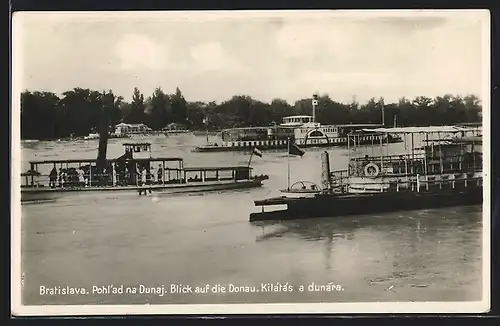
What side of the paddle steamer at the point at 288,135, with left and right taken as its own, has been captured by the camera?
left

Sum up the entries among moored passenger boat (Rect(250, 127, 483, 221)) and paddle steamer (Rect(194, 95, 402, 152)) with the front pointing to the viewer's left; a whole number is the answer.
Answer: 2

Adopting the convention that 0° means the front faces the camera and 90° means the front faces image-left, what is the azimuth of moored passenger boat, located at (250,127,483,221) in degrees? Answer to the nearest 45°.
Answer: approximately 90°
